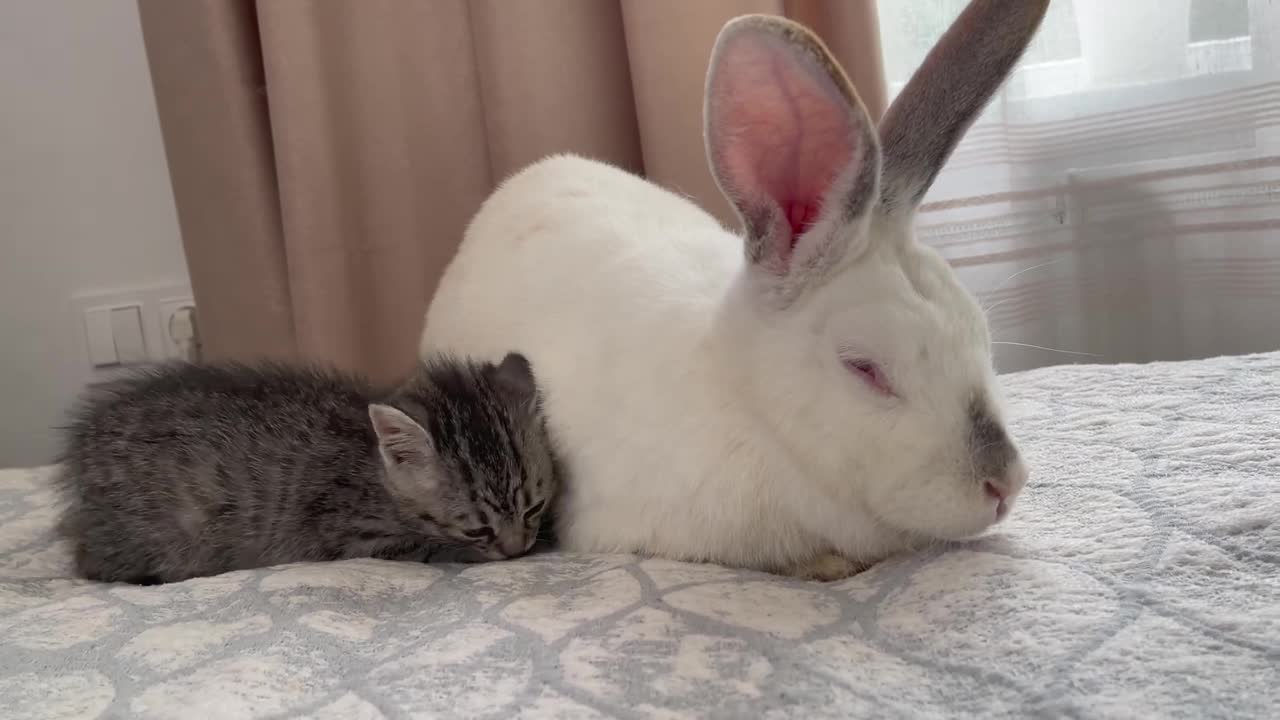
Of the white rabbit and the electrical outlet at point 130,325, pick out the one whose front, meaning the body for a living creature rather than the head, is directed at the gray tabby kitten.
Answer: the electrical outlet

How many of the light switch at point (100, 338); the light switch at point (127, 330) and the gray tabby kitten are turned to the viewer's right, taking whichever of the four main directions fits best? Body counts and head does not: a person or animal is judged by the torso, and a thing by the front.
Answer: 1

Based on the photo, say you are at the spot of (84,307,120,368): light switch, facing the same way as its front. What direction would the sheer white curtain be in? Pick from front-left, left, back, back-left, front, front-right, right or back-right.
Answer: front-left

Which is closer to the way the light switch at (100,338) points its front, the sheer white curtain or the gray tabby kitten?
the gray tabby kitten

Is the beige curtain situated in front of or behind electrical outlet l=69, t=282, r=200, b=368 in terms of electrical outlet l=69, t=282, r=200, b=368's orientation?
in front

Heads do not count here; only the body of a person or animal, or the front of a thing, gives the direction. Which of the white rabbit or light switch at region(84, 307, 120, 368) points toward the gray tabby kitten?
the light switch

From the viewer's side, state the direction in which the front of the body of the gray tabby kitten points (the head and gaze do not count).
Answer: to the viewer's right

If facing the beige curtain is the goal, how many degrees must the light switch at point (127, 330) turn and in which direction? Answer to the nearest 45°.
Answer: approximately 45° to its left

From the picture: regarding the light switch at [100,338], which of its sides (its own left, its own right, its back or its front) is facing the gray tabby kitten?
front

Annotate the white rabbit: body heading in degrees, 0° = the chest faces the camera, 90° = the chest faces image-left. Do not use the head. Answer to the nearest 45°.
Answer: approximately 315°

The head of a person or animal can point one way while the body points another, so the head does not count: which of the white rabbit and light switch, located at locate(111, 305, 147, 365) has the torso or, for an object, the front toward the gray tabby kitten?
the light switch
